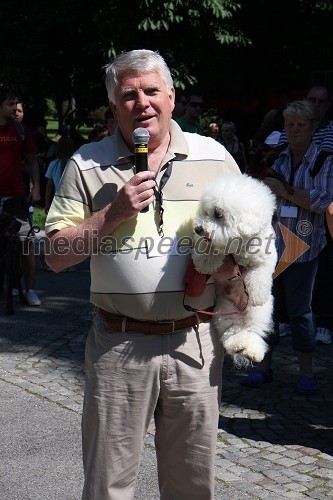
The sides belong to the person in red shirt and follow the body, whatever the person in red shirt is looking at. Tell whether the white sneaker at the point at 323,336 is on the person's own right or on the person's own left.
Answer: on the person's own left

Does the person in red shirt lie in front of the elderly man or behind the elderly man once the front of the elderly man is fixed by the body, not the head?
behind

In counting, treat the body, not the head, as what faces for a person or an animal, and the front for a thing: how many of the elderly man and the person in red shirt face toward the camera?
2

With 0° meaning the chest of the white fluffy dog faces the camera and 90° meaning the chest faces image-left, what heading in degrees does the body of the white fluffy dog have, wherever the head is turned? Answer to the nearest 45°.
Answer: approximately 45°

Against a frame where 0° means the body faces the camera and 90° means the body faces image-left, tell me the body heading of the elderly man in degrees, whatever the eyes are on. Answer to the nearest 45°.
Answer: approximately 0°

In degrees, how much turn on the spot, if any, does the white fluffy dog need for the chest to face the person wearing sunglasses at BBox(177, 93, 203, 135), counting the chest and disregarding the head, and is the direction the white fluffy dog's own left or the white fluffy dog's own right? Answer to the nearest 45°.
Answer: approximately 135° to the white fluffy dog's own right

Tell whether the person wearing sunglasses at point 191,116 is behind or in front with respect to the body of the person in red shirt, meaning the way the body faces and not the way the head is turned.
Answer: behind

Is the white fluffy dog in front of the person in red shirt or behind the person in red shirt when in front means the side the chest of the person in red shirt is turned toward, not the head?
in front

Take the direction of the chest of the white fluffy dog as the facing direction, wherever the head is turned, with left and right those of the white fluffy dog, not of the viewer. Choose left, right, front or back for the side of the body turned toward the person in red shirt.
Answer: right
